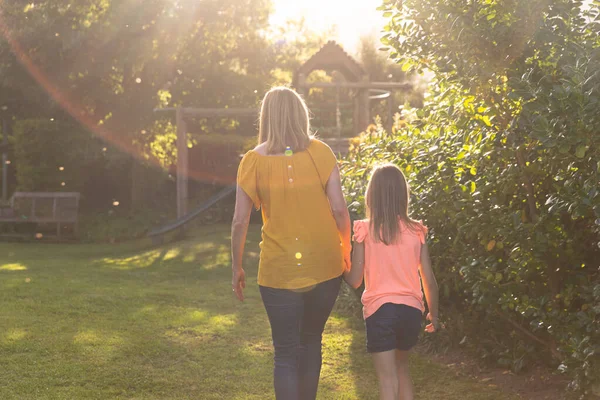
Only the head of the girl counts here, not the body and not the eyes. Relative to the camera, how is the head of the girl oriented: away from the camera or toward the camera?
away from the camera

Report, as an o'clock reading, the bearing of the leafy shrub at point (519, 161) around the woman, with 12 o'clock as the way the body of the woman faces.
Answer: The leafy shrub is roughly at 2 o'clock from the woman.

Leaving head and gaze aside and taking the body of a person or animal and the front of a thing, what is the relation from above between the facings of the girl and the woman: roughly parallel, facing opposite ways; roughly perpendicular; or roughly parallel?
roughly parallel

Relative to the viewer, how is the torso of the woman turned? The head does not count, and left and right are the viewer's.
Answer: facing away from the viewer

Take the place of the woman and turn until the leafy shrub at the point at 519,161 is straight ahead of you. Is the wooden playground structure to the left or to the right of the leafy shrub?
left

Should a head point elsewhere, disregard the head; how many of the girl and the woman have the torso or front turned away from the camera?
2

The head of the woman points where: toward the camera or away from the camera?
away from the camera

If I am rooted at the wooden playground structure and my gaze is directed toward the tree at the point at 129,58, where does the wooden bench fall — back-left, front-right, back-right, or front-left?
front-left

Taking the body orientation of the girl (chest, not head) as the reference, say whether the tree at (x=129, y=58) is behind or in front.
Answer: in front

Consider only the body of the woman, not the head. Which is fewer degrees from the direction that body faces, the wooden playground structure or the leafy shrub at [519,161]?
the wooden playground structure

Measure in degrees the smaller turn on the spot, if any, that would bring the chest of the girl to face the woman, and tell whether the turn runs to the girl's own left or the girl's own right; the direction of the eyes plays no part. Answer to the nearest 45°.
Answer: approximately 90° to the girl's own left

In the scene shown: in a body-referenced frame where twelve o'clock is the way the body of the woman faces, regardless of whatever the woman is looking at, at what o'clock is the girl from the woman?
The girl is roughly at 3 o'clock from the woman.

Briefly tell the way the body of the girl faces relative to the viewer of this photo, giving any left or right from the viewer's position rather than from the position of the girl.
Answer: facing away from the viewer

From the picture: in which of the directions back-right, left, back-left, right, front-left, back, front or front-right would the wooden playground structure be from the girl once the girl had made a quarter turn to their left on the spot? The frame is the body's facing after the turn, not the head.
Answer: right
